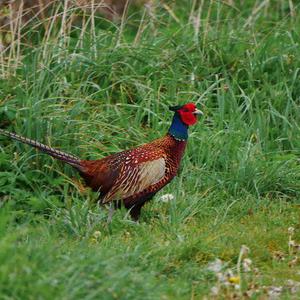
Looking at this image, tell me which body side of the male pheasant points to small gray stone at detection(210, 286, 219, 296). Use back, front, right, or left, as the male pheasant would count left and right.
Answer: right

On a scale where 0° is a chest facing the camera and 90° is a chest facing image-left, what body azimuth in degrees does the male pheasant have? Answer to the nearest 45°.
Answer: approximately 270°

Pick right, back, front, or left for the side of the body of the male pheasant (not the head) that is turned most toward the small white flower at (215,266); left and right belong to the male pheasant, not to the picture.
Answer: right

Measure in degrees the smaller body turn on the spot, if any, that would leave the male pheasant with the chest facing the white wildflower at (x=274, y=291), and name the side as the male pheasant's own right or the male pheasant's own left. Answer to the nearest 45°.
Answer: approximately 45° to the male pheasant's own right

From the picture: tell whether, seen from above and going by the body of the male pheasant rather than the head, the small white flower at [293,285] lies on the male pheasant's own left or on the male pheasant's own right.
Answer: on the male pheasant's own right

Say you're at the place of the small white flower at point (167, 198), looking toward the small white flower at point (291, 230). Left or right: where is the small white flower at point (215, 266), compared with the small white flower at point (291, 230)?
right
